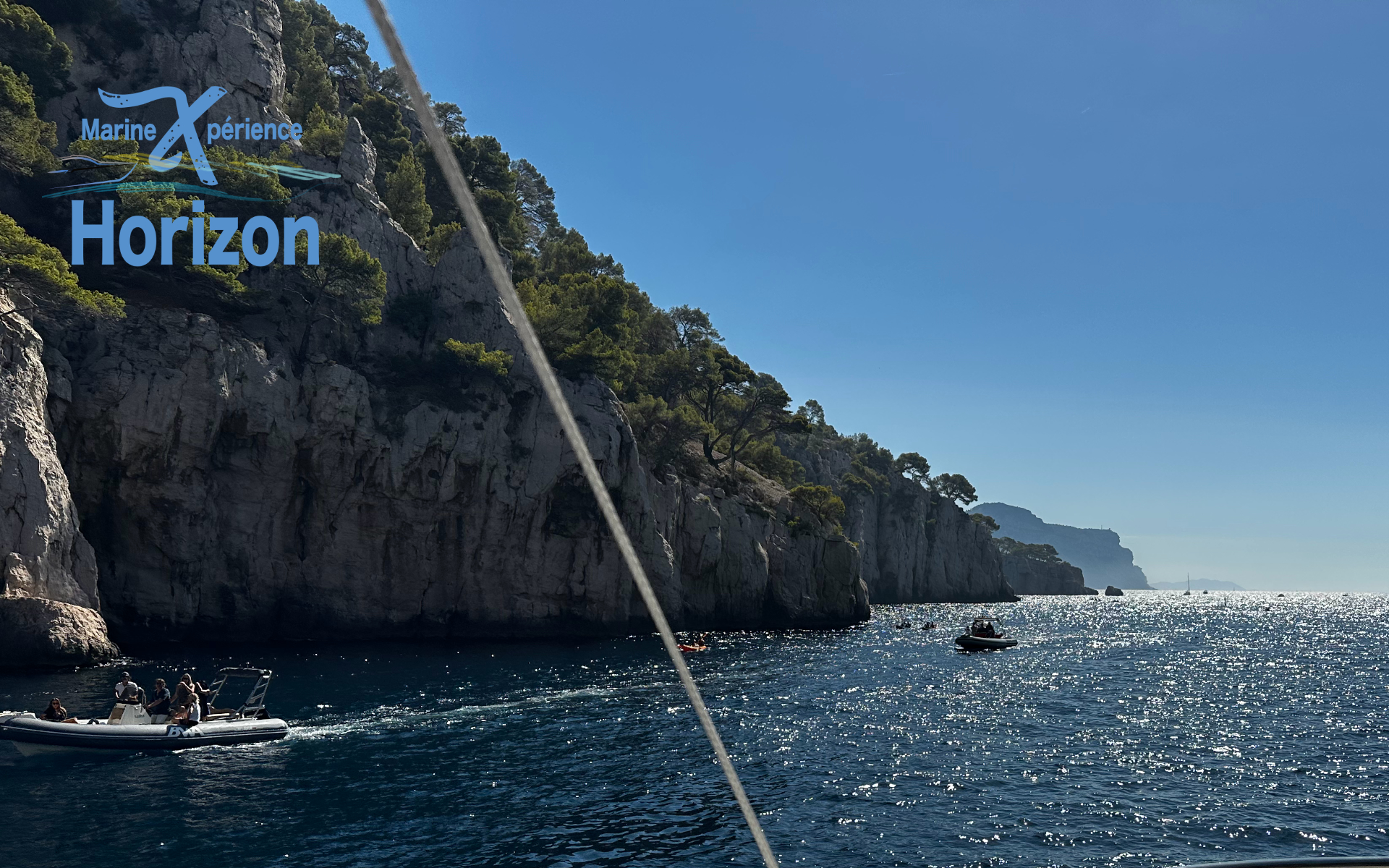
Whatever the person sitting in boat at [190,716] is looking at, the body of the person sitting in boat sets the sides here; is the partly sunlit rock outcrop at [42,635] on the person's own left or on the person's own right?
on the person's own right

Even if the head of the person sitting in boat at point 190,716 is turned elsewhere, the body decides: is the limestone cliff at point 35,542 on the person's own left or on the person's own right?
on the person's own right

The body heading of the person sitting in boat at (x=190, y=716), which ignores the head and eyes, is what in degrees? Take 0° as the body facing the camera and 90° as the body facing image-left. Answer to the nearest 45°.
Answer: approximately 90°

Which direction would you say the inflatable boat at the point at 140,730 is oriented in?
to the viewer's left

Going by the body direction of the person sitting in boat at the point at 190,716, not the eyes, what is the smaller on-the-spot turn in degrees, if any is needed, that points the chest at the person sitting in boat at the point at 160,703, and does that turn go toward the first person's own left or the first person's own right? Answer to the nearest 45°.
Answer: approximately 45° to the first person's own right

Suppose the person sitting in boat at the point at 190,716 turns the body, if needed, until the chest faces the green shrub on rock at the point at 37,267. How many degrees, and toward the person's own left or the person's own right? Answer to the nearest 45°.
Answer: approximately 90° to the person's own right
